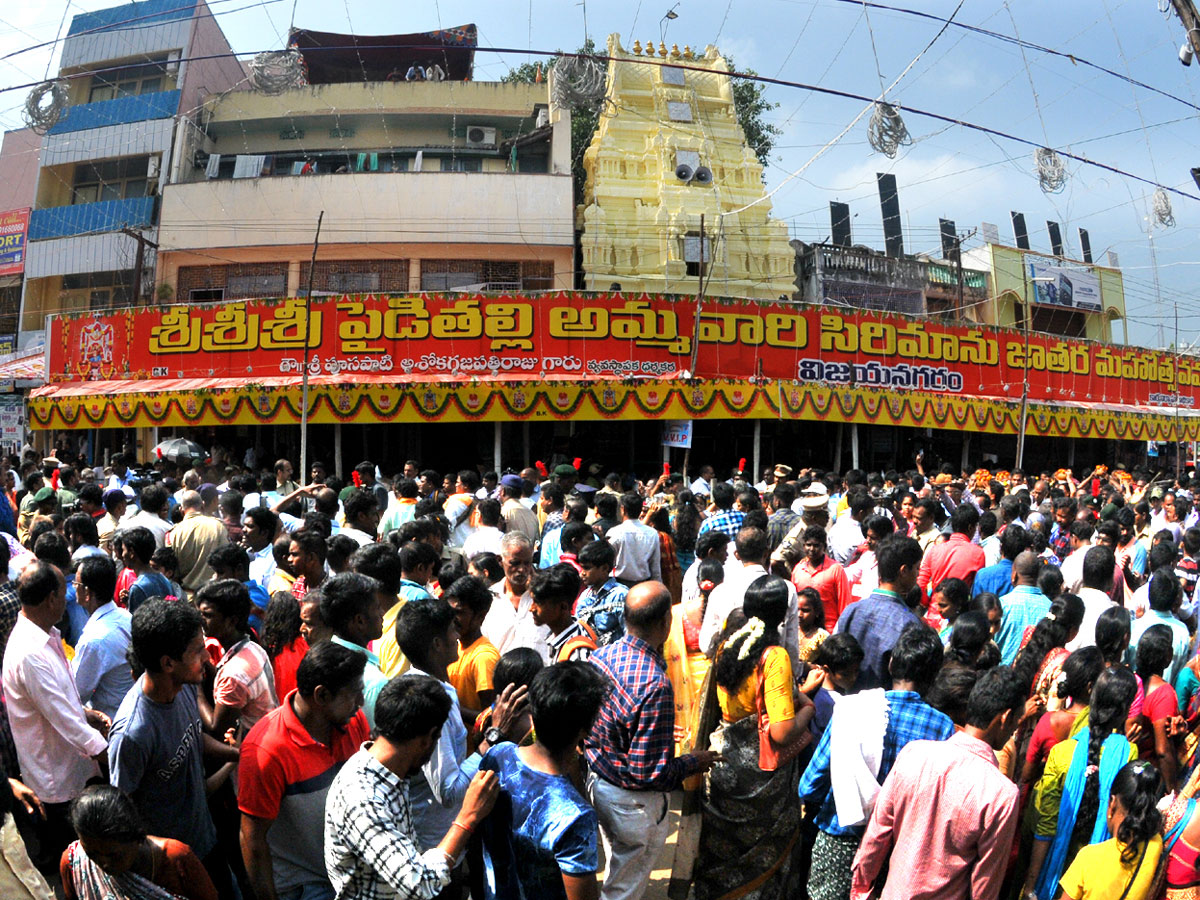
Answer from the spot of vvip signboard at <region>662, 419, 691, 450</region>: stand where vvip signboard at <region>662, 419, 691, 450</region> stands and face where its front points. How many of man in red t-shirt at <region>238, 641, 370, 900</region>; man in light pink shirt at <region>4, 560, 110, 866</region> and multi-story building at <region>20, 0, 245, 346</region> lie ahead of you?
2

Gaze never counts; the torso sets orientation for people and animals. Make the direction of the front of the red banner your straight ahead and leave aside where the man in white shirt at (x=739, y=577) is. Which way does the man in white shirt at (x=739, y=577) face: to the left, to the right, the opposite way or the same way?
the opposite way

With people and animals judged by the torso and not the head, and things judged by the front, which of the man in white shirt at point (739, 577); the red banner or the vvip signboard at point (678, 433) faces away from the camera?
the man in white shirt

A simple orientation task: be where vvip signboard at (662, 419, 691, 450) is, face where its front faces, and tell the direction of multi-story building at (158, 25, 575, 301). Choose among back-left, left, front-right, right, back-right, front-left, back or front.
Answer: back-right

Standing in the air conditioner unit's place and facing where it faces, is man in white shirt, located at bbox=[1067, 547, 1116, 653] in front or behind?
in front

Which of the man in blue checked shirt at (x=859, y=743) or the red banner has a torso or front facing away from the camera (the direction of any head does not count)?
the man in blue checked shirt

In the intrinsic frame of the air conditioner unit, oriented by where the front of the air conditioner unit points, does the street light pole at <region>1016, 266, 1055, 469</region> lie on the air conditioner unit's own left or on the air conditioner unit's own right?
on the air conditioner unit's own left

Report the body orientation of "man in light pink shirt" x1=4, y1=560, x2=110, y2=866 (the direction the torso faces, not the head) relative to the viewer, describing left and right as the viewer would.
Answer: facing to the right of the viewer

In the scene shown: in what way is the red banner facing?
toward the camera

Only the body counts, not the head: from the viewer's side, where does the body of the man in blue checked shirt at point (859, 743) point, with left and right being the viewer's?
facing away from the viewer

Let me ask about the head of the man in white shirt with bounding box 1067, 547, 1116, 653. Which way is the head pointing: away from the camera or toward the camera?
away from the camera

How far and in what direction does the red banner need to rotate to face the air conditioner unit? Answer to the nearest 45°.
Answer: approximately 180°

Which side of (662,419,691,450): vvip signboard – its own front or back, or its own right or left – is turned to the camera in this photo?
front

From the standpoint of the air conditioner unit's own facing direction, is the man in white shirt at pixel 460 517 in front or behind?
in front

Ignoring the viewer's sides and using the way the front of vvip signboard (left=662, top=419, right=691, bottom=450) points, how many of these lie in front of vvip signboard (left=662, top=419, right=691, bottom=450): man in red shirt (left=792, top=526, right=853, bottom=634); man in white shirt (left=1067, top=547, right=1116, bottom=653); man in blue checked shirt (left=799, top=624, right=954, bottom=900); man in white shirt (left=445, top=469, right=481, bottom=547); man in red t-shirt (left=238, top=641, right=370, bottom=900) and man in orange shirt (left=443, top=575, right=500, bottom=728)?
6
